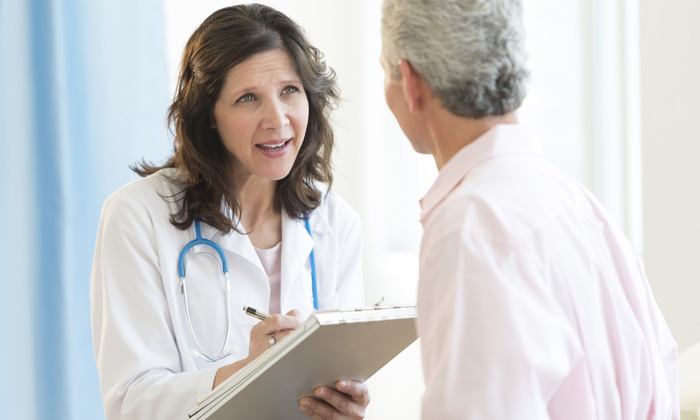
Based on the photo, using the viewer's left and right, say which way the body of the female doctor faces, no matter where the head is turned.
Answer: facing the viewer and to the right of the viewer
